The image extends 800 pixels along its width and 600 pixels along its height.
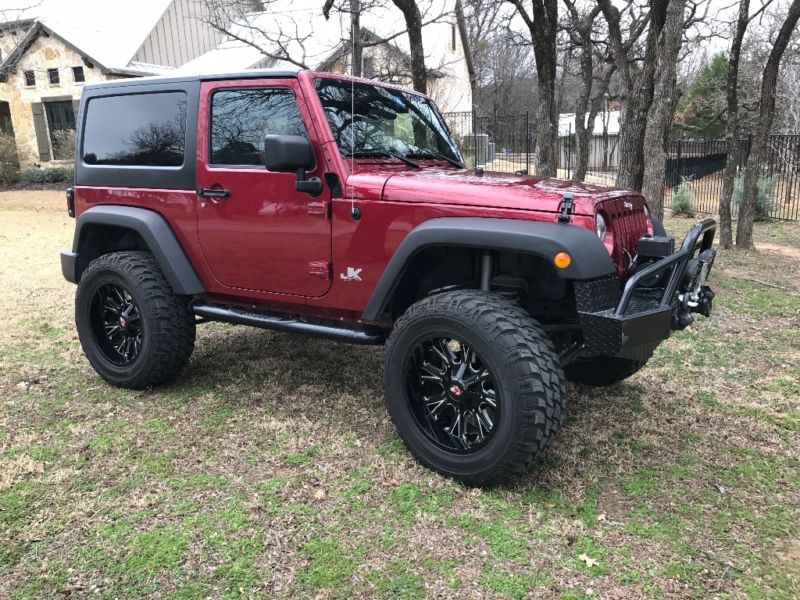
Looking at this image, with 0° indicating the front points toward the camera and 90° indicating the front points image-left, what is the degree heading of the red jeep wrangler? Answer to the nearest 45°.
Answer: approximately 315°

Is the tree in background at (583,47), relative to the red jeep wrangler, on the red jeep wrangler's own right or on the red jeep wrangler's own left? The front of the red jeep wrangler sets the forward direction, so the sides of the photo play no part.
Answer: on the red jeep wrangler's own left

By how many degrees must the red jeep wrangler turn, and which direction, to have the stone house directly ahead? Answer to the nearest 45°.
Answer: approximately 180°

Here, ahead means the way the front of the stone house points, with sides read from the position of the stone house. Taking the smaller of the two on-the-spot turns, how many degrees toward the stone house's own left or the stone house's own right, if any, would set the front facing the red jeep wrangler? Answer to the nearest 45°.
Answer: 0° — it already faces it

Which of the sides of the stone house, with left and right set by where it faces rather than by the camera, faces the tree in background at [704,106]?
left

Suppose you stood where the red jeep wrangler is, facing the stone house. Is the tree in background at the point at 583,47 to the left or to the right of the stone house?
right

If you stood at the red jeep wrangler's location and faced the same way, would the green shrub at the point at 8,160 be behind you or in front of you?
behind

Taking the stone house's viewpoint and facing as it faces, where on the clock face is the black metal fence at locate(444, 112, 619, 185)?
The black metal fence is roughly at 10 o'clock from the stone house.

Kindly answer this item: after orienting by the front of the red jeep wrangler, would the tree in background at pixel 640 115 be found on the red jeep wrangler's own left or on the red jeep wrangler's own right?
on the red jeep wrangler's own left

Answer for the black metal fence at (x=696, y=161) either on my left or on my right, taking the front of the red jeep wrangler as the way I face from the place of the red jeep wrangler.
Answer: on my left

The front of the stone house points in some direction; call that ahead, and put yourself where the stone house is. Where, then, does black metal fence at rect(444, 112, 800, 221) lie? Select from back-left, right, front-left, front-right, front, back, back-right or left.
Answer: front-left
